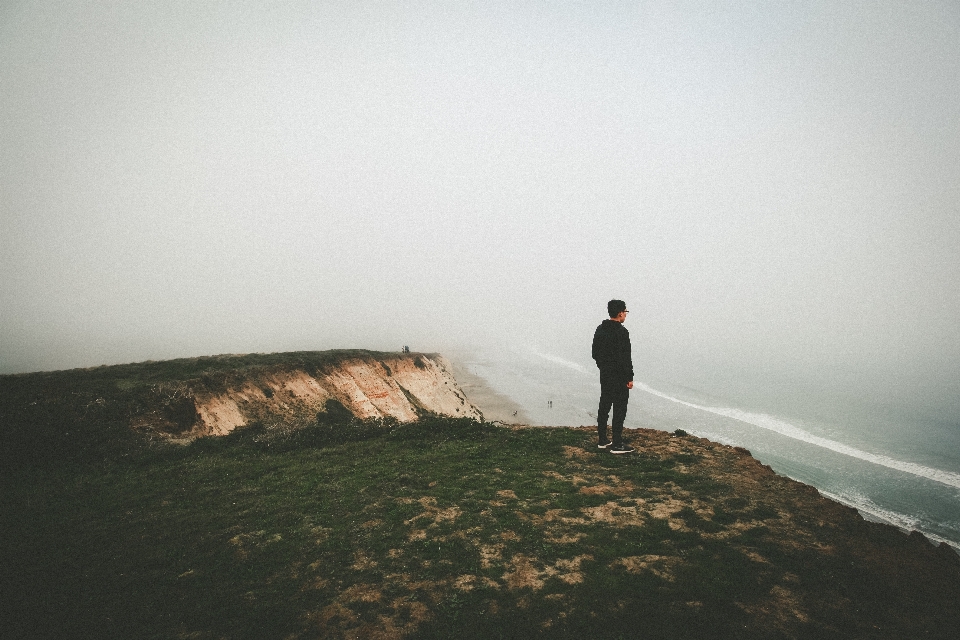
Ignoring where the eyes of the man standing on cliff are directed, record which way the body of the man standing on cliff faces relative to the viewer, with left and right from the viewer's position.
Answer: facing away from the viewer and to the right of the viewer
